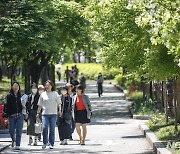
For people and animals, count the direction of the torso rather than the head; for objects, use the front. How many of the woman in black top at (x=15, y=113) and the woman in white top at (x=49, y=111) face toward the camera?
2

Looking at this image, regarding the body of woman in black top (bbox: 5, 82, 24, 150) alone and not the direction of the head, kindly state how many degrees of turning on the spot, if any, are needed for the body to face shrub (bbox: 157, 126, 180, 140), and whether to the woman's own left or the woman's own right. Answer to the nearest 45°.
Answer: approximately 90° to the woman's own left

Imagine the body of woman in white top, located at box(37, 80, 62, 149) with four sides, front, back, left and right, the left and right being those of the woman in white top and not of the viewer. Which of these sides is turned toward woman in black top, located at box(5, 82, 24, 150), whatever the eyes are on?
right

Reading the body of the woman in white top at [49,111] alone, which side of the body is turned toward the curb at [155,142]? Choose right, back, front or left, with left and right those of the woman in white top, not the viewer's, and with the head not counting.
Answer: left

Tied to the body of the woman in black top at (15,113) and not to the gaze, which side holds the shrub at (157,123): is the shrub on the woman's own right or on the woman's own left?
on the woman's own left

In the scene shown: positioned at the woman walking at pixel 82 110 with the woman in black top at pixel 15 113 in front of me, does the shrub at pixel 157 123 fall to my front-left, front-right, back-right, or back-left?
back-right

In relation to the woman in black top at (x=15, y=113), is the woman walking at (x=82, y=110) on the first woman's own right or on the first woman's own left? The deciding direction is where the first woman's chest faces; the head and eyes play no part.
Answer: on the first woman's own left

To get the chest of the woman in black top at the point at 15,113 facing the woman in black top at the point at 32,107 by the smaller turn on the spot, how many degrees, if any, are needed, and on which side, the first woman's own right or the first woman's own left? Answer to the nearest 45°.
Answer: approximately 135° to the first woman's own left

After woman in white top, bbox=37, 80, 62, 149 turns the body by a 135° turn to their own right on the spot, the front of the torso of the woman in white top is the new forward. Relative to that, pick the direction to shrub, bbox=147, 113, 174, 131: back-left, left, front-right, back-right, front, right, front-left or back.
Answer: right

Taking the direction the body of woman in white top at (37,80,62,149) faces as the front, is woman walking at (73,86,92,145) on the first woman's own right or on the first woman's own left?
on the first woman's own left

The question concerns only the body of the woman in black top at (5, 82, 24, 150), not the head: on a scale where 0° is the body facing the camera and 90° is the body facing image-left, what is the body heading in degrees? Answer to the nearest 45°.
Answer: approximately 0°
